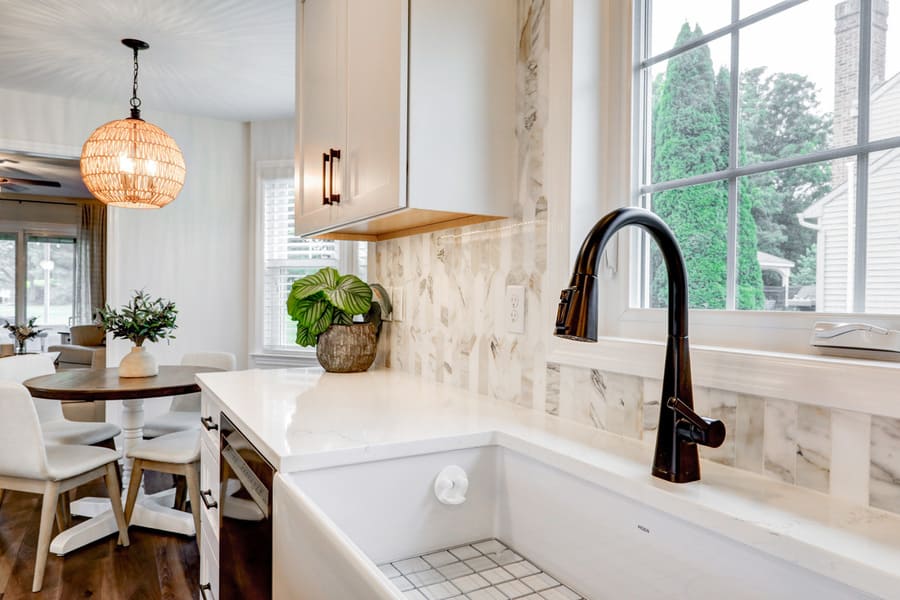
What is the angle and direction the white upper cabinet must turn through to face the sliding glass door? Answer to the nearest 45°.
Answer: approximately 90° to its right

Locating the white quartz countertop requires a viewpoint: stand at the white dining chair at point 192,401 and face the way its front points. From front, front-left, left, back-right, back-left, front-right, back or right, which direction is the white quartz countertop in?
front-left

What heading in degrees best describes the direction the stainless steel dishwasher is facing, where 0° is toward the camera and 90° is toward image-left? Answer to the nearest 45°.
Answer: approximately 90°

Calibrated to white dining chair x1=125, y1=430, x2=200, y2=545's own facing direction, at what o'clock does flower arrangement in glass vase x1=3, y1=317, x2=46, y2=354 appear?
The flower arrangement in glass vase is roughly at 1 o'clock from the white dining chair.

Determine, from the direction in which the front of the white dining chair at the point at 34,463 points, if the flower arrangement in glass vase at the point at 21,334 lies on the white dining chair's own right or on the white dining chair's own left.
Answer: on the white dining chair's own left

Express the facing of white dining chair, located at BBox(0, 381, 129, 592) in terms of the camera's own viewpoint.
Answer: facing away from the viewer and to the right of the viewer

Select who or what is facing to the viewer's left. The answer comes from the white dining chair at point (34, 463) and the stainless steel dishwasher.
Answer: the stainless steel dishwasher
